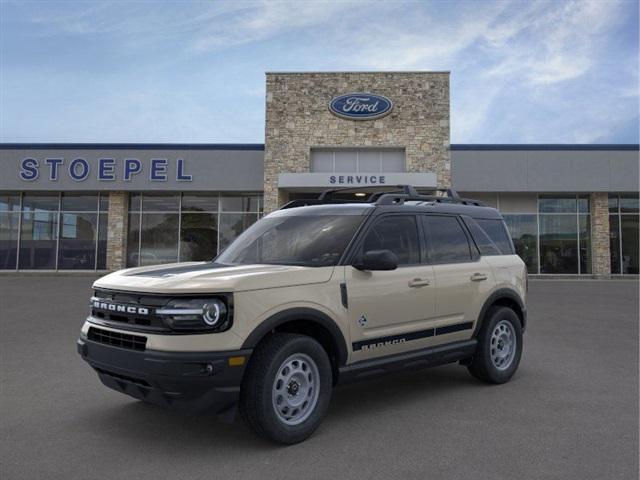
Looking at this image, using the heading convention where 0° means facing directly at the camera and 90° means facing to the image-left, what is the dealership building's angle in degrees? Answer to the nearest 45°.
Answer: approximately 0°

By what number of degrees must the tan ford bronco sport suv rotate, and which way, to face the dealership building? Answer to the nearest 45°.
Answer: approximately 135° to its right

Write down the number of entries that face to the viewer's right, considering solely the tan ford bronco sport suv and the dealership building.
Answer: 0

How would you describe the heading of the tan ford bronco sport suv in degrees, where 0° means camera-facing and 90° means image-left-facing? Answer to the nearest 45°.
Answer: approximately 45°

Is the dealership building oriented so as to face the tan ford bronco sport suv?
yes
